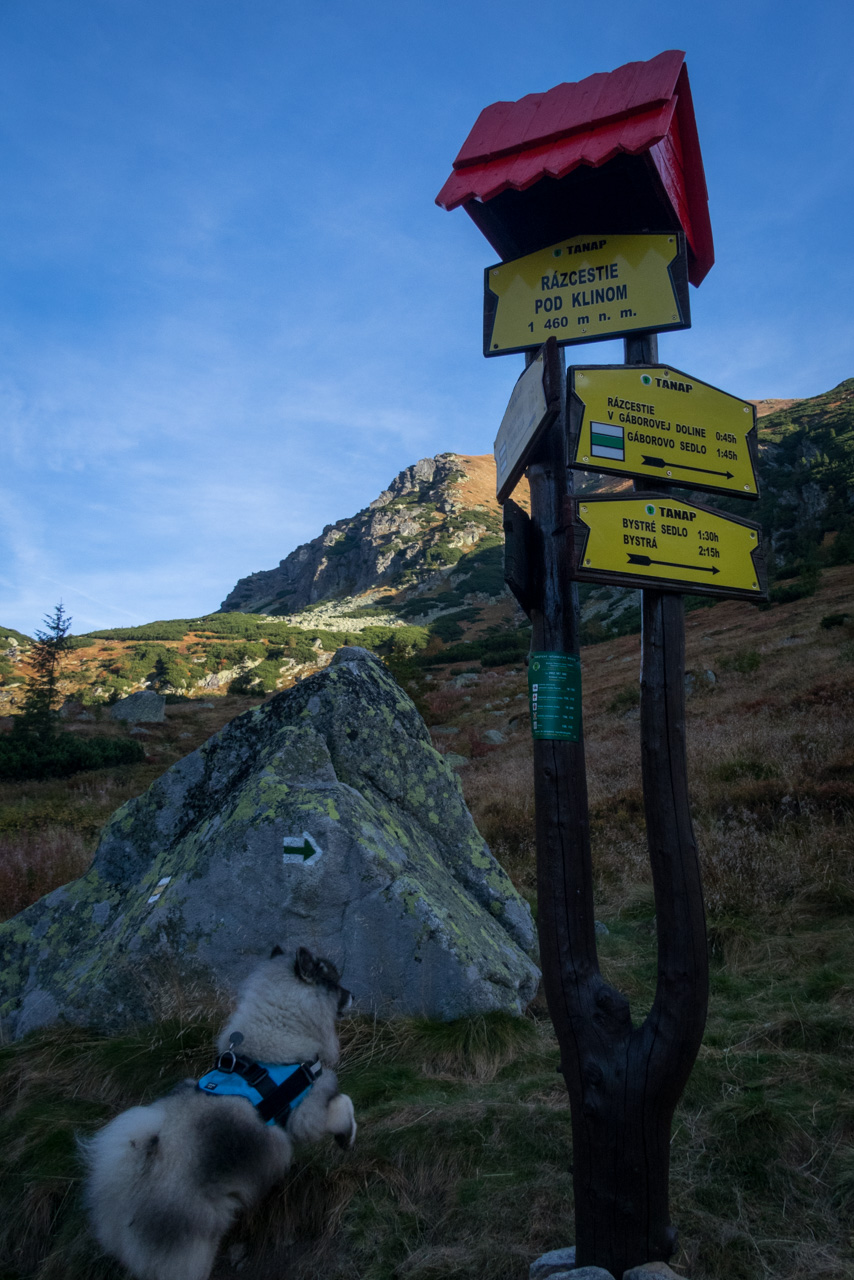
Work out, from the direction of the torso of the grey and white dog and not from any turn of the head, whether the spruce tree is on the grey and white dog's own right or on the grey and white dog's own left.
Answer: on the grey and white dog's own left

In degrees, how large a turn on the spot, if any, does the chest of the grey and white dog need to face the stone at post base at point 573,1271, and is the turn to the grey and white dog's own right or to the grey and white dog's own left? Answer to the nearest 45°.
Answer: approximately 90° to the grey and white dog's own right

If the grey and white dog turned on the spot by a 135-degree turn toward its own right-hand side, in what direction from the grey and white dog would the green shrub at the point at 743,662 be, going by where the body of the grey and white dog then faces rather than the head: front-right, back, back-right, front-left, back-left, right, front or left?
back-left

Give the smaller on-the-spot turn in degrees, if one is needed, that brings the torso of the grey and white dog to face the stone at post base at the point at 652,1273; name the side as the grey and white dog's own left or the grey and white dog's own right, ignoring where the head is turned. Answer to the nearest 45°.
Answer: approximately 90° to the grey and white dog's own right

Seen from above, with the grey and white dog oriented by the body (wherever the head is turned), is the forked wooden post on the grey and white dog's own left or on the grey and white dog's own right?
on the grey and white dog's own right

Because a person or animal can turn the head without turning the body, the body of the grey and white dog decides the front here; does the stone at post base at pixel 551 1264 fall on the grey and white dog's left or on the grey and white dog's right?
on the grey and white dog's right

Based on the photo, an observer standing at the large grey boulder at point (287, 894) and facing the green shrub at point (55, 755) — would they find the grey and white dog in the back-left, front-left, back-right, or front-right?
back-left

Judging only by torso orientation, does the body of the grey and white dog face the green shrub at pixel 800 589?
yes

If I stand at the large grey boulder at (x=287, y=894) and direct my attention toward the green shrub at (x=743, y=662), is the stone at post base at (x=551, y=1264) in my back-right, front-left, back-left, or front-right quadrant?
back-right

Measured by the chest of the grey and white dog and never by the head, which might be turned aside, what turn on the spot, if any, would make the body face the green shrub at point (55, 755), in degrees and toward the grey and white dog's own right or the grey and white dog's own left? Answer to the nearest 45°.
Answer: approximately 45° to the grey and white dog's own left

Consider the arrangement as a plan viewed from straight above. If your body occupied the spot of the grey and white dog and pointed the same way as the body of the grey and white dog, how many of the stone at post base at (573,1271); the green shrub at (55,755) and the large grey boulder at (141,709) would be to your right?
1

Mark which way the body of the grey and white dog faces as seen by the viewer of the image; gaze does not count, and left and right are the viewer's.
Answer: facing away from the viewer and to the right of the viewer
